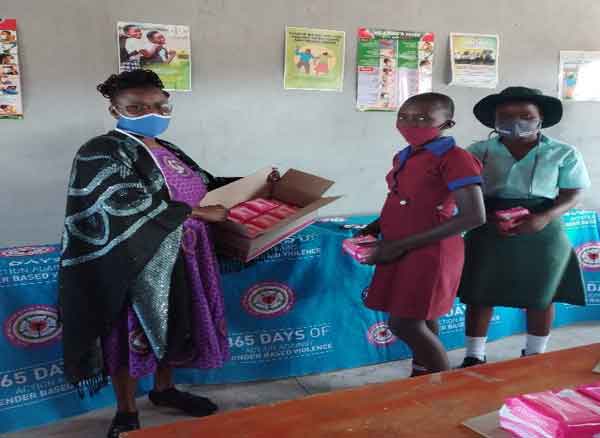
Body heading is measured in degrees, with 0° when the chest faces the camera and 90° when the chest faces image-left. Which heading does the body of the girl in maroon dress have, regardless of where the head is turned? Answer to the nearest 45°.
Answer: approximately 45°

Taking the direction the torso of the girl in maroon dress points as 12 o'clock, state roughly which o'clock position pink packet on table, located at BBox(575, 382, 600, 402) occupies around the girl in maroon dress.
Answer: The pink packet on table is roughly at 10 o'clock from the girl in maroon dress.

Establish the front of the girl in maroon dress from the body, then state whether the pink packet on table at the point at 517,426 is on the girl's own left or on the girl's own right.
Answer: on the girl's own left

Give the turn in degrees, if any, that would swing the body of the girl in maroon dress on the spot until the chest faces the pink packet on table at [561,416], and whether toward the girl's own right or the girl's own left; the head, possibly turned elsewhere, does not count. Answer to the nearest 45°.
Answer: approximately 45° to the girl's own left

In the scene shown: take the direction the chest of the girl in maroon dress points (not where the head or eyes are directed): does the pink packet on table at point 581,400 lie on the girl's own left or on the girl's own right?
on the girl's own left
